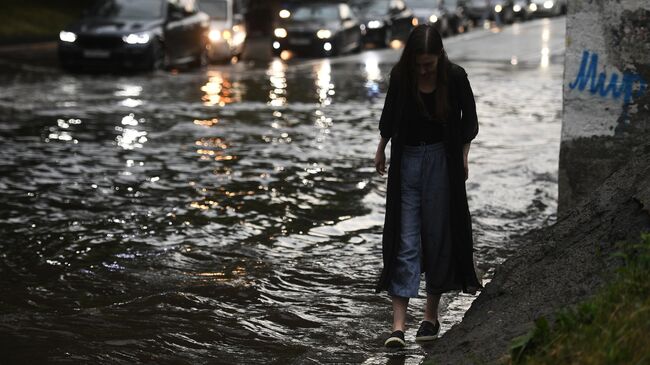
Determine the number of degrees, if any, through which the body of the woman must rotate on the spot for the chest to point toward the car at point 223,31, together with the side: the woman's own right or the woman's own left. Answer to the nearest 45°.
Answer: approximately 180°

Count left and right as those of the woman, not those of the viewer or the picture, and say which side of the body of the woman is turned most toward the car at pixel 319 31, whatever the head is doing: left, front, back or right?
back

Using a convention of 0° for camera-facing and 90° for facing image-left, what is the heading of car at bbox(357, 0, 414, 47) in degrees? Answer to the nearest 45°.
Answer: approximately 45°

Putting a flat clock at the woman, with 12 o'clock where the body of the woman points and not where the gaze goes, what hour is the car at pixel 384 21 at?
The car is roughly at 6 o'clock from the woman.

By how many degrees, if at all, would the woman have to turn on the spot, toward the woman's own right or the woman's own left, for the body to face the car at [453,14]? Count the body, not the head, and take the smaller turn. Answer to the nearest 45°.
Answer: approximately 180°

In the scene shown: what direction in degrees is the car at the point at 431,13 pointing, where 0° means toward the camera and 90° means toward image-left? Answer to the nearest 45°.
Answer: approximately 45°

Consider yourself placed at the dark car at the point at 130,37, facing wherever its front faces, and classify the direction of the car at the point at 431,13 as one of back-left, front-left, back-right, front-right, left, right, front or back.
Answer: back

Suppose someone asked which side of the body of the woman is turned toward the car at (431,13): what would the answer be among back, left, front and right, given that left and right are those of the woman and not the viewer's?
back
